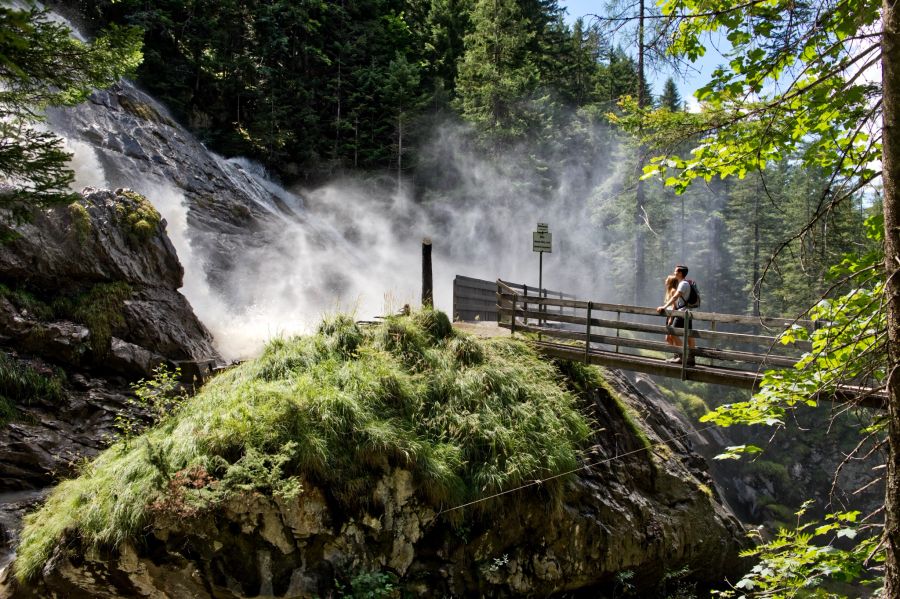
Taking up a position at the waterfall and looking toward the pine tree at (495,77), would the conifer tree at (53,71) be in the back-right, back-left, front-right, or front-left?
back-right

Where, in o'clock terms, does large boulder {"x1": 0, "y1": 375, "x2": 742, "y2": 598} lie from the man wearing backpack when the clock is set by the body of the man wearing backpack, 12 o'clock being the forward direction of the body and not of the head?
The large boulder is roughly at 10 o'clock from the man wearing backpack.

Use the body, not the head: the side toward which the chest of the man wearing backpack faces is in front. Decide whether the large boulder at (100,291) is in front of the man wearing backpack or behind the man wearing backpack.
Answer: in front

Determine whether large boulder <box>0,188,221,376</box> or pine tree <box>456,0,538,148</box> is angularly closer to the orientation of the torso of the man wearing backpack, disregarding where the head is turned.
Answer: the large boulder

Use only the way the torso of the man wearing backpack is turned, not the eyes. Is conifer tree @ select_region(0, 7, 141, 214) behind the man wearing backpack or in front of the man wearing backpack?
in front

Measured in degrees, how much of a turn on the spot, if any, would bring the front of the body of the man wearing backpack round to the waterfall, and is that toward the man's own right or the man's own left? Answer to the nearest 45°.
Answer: approximately 45° to the man's own right

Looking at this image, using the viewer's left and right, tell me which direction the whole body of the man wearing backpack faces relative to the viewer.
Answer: facing to the left of the viewer
